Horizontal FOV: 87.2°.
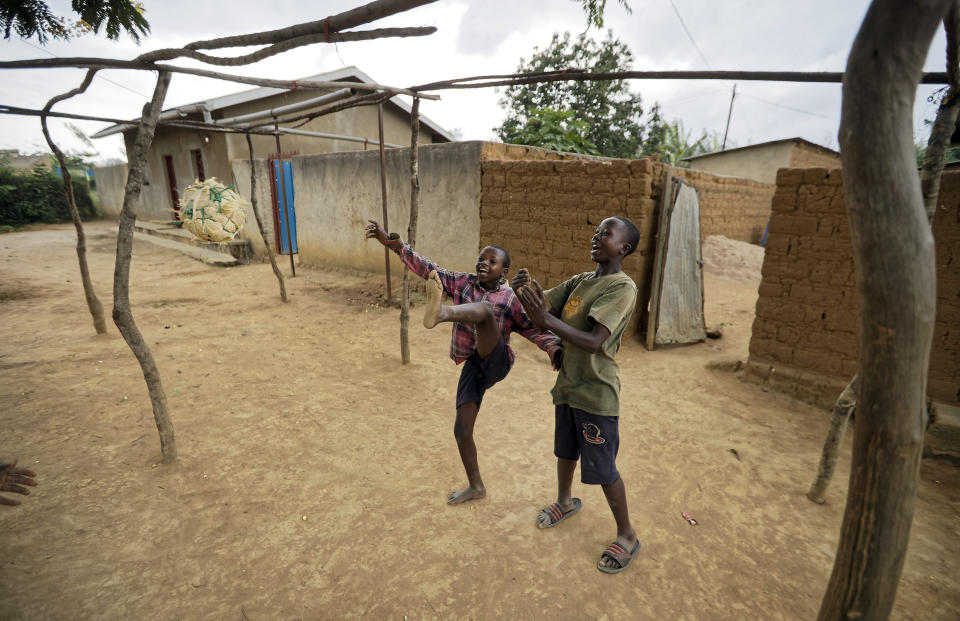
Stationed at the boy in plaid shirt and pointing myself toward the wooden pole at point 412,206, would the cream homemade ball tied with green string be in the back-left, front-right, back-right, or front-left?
front-left

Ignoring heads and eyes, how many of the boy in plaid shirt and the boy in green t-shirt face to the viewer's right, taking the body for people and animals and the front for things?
0

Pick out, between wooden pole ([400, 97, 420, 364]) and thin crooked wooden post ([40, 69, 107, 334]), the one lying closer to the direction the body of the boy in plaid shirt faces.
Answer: the thin crooked wooden post

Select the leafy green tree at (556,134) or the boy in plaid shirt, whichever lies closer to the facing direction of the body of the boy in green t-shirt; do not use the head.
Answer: the boy in plaid shirt

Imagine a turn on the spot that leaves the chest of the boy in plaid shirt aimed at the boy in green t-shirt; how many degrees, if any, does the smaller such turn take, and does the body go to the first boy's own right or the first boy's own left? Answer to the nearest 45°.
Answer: approximately 90° to the first boy's own left

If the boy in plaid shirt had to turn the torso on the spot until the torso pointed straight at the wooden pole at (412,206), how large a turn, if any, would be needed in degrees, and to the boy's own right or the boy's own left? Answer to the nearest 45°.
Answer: approximately 135° to the boy's own right

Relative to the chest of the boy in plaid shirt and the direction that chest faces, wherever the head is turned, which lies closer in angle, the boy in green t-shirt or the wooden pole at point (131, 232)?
the wooden pole

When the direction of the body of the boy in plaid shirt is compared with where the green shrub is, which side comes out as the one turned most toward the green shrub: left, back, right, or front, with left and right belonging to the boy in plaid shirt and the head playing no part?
right

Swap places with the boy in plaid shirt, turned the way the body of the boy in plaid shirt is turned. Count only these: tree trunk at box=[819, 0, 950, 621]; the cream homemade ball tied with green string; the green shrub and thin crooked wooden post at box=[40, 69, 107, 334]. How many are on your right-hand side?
3

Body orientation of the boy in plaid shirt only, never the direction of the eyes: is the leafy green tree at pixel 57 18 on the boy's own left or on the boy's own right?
on the boy's own right

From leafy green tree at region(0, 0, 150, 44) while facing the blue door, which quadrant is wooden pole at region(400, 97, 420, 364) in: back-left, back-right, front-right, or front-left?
front-right

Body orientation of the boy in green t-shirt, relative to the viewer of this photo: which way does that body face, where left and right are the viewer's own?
facing the viewer and to the left of the viewer

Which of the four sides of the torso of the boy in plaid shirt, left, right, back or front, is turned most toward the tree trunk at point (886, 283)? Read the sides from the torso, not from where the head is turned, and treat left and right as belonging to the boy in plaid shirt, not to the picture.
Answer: left

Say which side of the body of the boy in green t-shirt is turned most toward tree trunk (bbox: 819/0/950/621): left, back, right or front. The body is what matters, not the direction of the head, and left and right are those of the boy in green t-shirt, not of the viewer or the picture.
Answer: left

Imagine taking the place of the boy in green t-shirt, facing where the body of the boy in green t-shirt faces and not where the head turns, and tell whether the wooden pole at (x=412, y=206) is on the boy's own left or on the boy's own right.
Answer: on the boy's own right

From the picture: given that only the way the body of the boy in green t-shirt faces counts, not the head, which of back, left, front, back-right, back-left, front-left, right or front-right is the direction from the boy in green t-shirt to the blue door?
right

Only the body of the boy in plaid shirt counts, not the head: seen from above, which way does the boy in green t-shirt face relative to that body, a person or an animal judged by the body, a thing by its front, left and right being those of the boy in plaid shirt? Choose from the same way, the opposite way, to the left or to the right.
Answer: the same way
